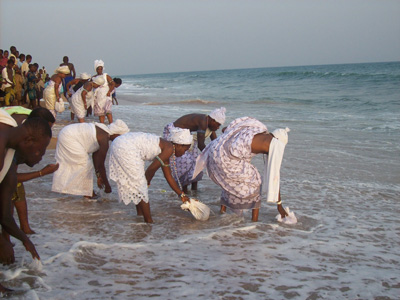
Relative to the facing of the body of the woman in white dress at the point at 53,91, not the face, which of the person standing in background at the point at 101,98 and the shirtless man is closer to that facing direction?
the person standing in background

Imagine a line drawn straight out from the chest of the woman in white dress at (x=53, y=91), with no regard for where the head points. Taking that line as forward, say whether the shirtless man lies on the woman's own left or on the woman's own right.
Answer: on the woman's own right

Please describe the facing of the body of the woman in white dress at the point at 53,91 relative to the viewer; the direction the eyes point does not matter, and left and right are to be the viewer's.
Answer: facing to the right of the viewer

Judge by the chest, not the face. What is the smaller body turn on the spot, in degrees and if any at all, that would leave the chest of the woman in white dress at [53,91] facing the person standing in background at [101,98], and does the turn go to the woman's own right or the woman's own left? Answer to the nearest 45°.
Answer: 0° — they already face them

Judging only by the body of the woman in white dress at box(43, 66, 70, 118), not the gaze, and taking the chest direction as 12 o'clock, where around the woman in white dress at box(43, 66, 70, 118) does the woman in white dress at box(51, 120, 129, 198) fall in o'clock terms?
the woman in white dress at box(51, 120, 129, 198) is roughly at 3 o'clock from the woman in white dress at box(43, 66, 70, 118).

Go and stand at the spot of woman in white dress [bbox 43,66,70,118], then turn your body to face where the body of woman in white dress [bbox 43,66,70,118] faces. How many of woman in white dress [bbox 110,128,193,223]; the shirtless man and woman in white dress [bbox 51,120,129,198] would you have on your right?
3

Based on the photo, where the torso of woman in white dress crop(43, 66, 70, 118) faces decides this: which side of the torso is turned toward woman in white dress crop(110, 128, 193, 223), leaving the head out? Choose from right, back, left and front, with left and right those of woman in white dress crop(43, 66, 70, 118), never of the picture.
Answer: right
